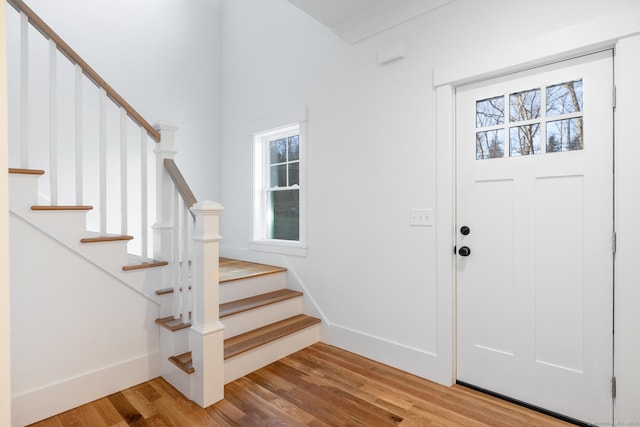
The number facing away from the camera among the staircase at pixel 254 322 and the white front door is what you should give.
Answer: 0

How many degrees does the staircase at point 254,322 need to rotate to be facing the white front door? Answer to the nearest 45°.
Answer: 0° — it already faces it

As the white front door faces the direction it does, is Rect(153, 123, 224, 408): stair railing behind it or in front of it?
in front

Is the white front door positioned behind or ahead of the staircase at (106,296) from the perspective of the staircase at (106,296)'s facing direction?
ahead

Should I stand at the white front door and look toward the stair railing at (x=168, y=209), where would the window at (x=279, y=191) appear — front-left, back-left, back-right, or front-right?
front-right

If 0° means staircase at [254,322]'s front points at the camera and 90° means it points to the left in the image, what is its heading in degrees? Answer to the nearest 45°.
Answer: approximately 315°

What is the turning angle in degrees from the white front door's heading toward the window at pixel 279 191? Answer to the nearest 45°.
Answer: approximately 45° to its right

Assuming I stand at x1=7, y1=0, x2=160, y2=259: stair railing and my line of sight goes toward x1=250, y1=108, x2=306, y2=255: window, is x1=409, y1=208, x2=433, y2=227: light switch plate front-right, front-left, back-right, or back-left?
front-right

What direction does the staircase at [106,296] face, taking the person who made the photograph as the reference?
facing the viewer and to the right of the viewer

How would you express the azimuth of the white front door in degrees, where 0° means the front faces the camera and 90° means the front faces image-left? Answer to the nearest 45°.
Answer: approximately 45°
